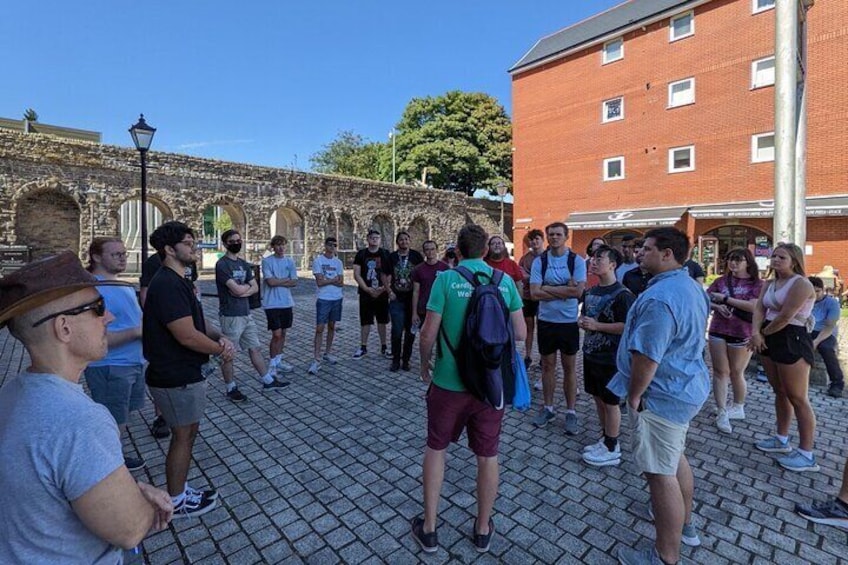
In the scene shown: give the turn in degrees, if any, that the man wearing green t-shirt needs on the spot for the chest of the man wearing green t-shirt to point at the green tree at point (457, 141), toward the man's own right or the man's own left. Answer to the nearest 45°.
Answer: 0° — they already face it

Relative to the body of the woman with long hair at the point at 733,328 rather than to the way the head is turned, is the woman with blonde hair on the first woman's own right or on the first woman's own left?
on the first woman's own left

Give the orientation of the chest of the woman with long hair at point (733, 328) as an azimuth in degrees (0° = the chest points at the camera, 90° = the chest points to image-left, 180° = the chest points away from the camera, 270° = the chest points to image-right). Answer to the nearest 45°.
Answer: approximately 45°

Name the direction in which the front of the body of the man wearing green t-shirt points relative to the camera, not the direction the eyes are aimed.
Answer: away from the camera

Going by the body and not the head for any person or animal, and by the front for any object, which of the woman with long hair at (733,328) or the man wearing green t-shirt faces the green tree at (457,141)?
the man wearing green t-shirt

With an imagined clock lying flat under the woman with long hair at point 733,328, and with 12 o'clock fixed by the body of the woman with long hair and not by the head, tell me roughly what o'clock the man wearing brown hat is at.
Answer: The man wearing brown hat is roughly at 11 o'clock from the woman with long hair.

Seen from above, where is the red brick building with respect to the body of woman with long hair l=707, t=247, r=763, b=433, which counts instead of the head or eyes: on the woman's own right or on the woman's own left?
on the woman's own right

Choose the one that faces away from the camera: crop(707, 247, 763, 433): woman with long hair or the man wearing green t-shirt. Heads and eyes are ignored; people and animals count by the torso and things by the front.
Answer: the man wearing green t-shirt

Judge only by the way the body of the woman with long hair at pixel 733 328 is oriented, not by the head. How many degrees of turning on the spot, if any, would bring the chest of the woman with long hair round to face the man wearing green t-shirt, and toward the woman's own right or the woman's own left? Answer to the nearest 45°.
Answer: approximately 45° to the woman's own left

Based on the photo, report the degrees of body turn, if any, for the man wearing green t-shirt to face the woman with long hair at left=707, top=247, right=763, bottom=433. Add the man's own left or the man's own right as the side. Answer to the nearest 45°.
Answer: approximately 45° to the man's own right

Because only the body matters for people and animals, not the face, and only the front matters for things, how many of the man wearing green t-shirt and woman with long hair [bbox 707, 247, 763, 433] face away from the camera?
1

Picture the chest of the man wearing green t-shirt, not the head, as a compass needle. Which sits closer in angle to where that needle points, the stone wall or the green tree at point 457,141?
the green tree
